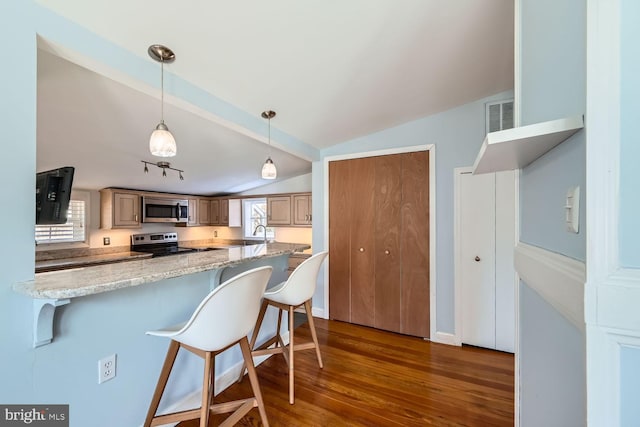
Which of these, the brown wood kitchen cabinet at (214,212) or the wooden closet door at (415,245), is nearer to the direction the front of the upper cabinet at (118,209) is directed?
the wooden closet door

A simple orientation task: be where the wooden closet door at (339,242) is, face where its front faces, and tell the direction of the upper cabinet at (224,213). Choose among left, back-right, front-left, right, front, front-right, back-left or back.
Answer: back-right

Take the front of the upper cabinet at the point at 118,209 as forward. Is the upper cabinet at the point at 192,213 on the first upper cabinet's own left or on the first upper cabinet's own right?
on the first upper cabinet's own left

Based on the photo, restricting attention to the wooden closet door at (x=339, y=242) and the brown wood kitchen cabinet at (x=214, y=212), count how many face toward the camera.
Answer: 2

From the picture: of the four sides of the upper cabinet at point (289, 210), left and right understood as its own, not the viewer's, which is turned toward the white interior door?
left

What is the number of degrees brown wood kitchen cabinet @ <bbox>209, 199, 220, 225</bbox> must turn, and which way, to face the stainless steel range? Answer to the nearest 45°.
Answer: approximately 45° to its right

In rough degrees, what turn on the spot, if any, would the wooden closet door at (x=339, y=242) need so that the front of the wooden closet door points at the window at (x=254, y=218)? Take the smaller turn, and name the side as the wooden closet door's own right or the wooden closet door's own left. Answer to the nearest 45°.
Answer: approximately 135° to the wooden closet door's own right

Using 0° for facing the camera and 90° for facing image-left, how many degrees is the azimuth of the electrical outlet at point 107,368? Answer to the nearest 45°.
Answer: approximately 315°

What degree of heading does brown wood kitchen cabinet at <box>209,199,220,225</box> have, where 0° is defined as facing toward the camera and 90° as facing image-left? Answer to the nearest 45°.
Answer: approximately 0°
